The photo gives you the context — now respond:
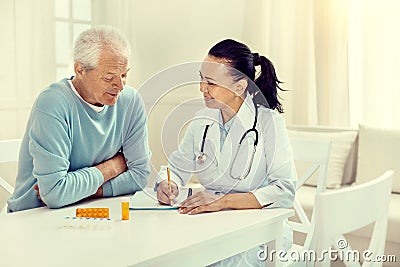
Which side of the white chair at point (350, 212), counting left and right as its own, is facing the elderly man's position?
front

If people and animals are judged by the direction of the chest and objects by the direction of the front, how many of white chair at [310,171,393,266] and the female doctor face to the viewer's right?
0

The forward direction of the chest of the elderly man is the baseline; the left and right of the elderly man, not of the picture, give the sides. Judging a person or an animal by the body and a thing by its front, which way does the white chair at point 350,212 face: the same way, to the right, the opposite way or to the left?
the opposite way

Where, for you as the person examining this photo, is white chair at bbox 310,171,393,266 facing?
facing away from the viewer and to the left of the viewer

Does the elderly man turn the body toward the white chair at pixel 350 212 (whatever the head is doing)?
yes

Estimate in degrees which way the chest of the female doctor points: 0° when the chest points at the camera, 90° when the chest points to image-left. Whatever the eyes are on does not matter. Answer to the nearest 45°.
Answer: approximately 45°

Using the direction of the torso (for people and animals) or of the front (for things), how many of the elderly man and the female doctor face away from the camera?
0

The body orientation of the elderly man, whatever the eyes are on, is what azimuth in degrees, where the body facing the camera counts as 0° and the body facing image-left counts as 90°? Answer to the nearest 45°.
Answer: approximately 315°
